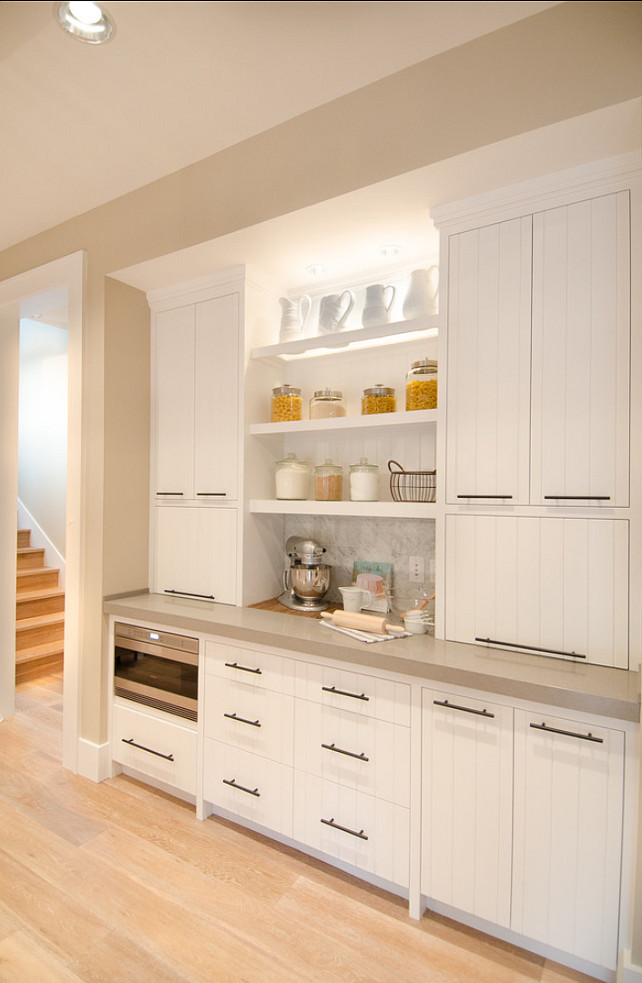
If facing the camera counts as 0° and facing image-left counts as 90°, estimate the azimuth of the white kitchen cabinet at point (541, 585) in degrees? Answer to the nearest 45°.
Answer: approximately 45°

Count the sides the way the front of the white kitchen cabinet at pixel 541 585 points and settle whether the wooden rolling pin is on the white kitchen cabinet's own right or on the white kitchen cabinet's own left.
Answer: on the white kitchen cabinet's own right

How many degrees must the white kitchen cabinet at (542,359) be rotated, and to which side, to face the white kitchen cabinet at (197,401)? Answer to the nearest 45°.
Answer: approximately 45° to its right

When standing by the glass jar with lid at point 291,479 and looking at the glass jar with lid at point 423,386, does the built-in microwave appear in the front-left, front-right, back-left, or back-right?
back-right

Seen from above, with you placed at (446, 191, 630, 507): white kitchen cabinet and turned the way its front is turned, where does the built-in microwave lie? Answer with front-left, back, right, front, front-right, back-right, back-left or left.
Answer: front-right

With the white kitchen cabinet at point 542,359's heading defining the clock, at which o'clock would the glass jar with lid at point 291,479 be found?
The glass jar with lid is roughly at 2 o'clock from the white kitchen cabinet.

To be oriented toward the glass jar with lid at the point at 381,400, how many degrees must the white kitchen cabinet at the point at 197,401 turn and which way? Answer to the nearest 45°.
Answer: approximately 90° to its left

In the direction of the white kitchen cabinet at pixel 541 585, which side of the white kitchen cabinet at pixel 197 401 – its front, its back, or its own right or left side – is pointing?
left

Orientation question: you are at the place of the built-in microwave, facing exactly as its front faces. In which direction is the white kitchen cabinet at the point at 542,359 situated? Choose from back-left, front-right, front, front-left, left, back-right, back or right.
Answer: left

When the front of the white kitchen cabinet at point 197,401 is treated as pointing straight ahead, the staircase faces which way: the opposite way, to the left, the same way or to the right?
to the left
